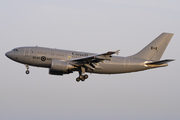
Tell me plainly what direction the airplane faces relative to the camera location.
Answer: facing to the left of the viewer
